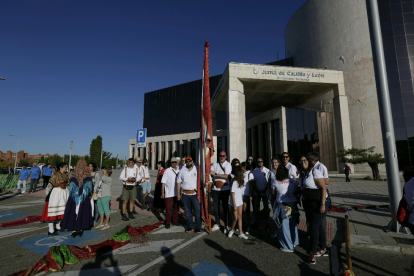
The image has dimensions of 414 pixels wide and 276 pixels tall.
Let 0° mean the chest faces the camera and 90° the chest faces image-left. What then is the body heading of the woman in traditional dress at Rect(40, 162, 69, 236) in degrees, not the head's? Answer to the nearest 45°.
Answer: approximately 315°

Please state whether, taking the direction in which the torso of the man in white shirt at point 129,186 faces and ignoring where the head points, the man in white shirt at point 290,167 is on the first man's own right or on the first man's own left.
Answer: on the first man's own left

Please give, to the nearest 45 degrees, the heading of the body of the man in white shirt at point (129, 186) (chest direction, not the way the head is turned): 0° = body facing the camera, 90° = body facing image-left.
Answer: approximately 0°

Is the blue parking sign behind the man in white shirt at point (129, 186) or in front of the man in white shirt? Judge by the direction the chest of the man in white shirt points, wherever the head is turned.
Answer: behind

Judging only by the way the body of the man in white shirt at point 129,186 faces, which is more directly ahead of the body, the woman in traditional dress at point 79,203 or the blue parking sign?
the woman in traditional dress

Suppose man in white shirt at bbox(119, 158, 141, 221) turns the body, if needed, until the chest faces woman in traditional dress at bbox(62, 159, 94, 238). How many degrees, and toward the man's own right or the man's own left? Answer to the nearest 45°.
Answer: approximately 45° to the man's own right

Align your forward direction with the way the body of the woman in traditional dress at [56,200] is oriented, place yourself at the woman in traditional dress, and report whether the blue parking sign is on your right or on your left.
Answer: on your left
